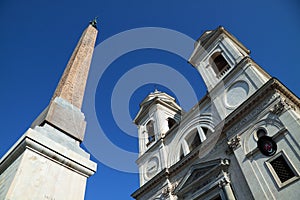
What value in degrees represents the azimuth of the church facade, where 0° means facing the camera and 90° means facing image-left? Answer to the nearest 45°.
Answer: approximately 45°
